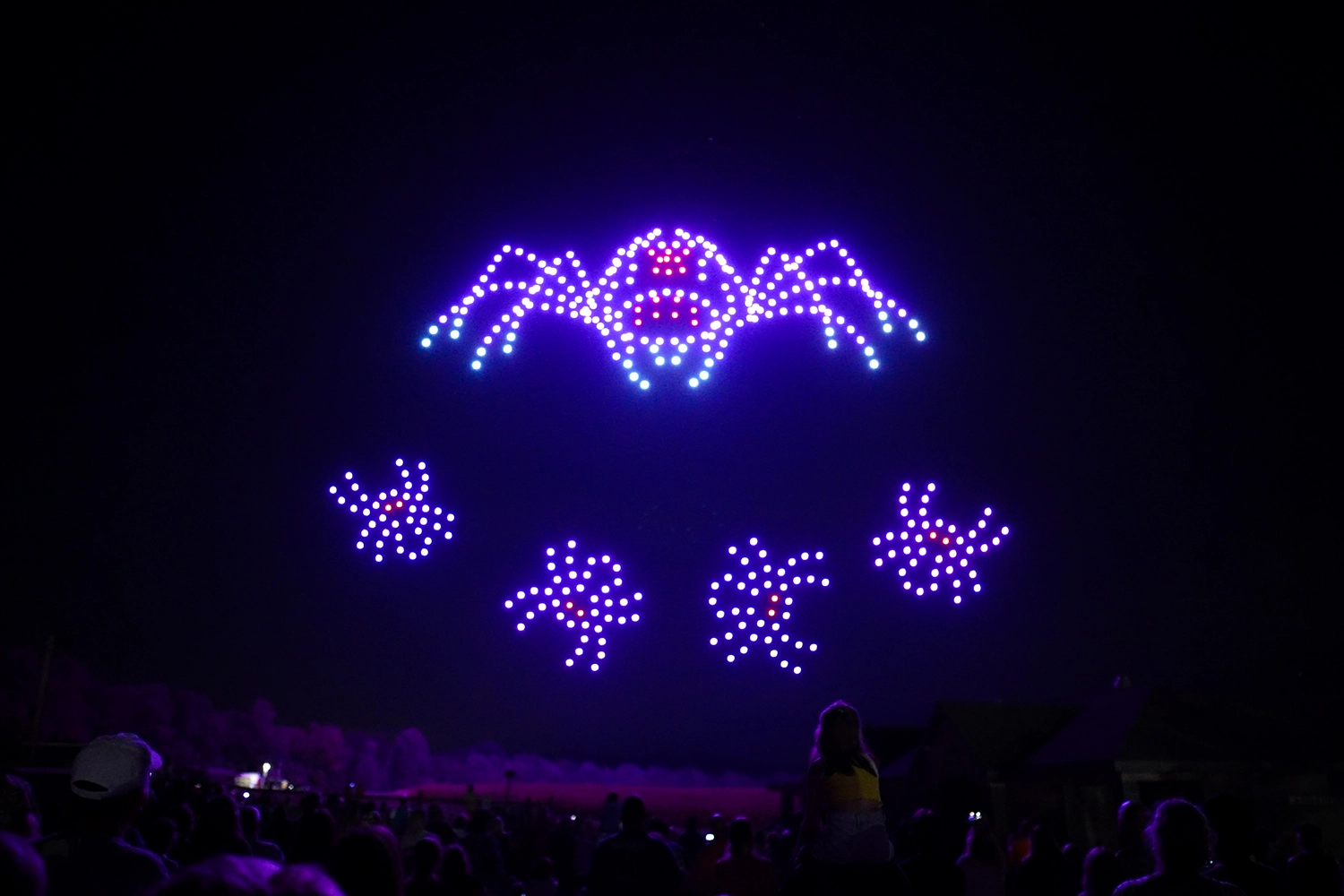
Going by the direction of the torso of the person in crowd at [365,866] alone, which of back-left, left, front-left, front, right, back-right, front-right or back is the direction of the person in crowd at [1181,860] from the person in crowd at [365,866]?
right

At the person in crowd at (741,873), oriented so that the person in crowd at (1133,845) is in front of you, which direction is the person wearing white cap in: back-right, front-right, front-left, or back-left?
back-right

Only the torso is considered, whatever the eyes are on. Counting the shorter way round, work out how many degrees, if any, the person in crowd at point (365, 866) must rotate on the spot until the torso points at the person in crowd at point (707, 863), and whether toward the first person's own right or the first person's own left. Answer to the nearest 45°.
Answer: approximately 45° to the first person's own right

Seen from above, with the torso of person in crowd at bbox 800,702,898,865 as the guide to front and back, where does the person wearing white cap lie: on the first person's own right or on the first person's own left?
on the first person's own left

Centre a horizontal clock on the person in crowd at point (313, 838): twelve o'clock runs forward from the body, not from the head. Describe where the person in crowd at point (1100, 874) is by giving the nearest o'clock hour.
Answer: the person in crowd at point (1100, 874) is roughly at 3 o'clock from the person in crowd at point (313, 838).

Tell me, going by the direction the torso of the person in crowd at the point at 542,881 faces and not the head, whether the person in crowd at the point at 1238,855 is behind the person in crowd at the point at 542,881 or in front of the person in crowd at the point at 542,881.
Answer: behind

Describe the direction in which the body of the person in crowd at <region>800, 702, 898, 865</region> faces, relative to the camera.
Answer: away from the camera

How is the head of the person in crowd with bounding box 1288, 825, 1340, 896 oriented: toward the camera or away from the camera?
away from the camera

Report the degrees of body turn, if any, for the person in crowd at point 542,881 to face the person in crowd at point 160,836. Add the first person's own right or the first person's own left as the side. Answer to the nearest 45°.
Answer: approximately 135° to the first person's own left

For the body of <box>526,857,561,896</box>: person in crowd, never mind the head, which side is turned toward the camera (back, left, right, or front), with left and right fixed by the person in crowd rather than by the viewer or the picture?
back

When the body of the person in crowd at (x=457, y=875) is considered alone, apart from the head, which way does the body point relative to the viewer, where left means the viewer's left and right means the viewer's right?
facing away from the viewer

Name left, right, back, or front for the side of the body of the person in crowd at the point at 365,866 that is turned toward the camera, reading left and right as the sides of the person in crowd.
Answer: back

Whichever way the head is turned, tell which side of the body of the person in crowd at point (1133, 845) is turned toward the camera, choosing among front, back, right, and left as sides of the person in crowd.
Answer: back

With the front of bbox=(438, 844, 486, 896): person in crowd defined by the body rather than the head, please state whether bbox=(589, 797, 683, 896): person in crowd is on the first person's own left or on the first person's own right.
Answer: on the first person's own right
